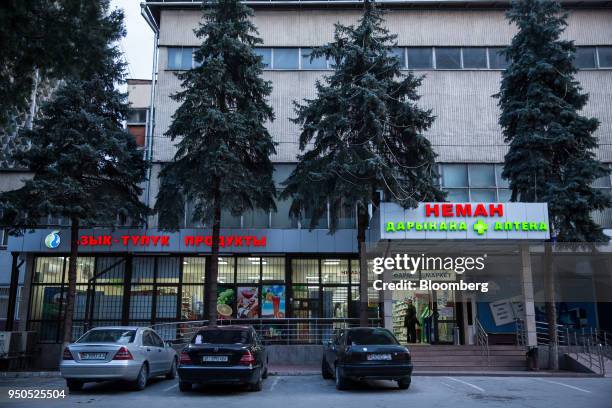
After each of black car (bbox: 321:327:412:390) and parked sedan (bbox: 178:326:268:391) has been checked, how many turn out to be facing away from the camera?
2

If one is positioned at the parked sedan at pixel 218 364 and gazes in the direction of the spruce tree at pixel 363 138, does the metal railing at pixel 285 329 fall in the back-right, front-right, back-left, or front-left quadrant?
front-left

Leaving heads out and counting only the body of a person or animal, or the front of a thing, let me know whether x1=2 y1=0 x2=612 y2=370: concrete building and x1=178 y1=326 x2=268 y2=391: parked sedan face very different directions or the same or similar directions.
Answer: very different directions

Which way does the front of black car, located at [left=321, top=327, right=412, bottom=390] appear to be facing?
away from the camera

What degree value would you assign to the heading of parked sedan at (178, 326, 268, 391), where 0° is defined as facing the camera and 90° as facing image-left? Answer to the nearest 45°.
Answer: approximately 180°

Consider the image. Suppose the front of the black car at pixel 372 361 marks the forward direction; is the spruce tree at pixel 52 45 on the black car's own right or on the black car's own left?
on the black car's own left

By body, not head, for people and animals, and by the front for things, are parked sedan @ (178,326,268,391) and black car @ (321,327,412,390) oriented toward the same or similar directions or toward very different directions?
same or similar directions

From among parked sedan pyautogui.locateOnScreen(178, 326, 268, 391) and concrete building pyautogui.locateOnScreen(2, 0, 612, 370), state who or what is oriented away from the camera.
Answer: the parked sedan

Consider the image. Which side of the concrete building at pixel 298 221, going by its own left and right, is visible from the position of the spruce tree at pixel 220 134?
front

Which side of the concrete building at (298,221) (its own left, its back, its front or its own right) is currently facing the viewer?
front

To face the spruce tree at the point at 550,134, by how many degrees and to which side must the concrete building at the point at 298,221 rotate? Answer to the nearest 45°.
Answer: approximately 45° to its left

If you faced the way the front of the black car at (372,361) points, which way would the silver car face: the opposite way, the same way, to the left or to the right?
the same way

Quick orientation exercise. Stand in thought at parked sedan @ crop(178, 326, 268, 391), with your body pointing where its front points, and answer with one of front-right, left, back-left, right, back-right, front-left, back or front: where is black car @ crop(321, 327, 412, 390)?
right

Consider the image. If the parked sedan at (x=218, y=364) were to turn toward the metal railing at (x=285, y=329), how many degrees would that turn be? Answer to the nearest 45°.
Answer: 0° — it already faces it

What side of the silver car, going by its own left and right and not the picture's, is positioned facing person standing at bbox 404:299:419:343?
front

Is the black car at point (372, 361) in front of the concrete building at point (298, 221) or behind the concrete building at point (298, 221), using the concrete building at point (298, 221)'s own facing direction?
in front

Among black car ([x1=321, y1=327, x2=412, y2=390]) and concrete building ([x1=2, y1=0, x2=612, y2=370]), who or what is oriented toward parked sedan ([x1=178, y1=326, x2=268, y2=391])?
the concrete building

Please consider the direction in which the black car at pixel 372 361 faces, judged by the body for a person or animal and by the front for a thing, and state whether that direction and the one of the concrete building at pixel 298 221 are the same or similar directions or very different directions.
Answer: very different directions

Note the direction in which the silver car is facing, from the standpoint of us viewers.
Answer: facing away from the viewer and to the right of the viewer

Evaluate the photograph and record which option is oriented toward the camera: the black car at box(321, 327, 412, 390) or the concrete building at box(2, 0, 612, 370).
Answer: the concrete building
